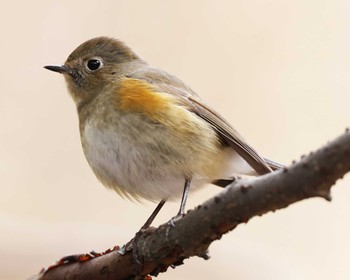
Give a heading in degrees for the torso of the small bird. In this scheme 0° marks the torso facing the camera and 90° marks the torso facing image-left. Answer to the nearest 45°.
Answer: approximately 90°
